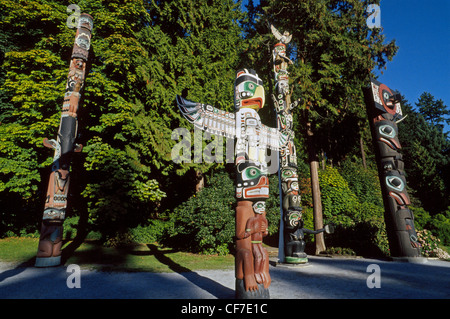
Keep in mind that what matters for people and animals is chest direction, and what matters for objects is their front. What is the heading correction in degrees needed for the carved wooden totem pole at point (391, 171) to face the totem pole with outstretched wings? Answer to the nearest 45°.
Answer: approximately 45° to its right

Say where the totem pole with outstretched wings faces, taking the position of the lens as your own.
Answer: facing the viewer and to the right of the viewer

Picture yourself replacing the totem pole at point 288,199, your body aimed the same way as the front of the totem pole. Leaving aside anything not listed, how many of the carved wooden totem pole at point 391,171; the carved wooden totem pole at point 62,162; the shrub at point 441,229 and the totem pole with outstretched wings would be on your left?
2

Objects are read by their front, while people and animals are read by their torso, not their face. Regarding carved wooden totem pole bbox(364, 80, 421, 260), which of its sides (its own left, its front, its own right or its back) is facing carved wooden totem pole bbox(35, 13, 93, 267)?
right

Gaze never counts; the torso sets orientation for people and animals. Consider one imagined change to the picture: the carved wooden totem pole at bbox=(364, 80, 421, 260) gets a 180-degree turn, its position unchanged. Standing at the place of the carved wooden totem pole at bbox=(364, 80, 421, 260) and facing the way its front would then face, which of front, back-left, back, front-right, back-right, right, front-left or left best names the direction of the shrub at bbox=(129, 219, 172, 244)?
front-left

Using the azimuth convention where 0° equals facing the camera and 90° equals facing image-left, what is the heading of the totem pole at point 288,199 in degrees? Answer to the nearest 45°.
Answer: approximately 315°

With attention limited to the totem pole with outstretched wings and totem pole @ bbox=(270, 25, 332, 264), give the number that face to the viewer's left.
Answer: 0

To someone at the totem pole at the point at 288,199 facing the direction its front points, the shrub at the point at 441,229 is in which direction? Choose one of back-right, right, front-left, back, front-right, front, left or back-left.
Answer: left

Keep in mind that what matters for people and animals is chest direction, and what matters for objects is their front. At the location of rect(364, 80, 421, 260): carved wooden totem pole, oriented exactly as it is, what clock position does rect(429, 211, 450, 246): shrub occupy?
The shrub is roughly at 8 o'clock from the carved wooden totem pole.
